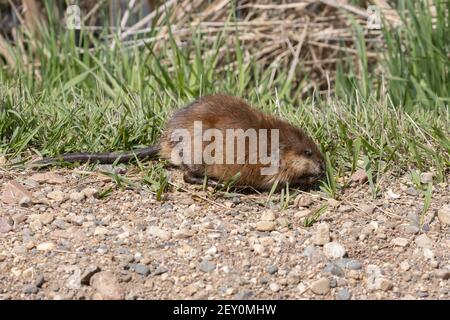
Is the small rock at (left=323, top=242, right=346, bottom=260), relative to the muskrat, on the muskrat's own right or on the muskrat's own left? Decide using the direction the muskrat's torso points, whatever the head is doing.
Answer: on the muskrat's own right

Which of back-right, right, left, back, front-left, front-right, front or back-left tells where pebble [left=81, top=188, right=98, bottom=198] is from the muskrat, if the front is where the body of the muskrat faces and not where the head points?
back

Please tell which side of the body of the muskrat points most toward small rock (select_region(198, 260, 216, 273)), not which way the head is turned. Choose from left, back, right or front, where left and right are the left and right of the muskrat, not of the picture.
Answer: right

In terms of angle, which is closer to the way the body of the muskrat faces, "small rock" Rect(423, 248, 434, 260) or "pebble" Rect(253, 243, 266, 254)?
the small rock

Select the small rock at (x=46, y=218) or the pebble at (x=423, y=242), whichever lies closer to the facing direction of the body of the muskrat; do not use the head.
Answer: the pebble

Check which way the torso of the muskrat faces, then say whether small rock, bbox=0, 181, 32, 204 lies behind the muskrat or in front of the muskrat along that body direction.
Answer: behind

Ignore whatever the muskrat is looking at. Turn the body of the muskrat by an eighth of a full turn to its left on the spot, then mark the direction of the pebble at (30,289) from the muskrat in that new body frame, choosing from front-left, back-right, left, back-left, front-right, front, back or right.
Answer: back

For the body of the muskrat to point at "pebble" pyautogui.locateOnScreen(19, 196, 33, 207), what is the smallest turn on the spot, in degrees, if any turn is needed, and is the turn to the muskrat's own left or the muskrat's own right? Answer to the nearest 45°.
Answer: approximately 180°

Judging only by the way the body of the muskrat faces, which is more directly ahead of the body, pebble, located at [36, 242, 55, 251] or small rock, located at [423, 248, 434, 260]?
the small rock

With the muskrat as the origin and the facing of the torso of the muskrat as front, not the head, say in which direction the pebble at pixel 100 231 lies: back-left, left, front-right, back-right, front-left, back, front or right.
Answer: back-right

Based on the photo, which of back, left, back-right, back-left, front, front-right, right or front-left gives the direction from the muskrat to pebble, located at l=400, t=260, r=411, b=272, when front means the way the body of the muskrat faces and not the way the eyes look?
front-right

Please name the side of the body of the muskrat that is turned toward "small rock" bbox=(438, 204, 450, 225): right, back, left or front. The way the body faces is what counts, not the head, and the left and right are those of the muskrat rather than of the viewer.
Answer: front

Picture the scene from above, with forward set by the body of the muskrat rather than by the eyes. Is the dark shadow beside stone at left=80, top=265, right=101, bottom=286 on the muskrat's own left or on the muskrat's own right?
on the muskrat's own right

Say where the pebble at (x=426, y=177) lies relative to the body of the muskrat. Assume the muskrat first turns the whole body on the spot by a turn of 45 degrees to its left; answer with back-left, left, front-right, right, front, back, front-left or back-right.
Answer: front-right

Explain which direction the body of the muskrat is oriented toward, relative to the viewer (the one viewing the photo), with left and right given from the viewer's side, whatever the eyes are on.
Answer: facing to the right of the viewer
